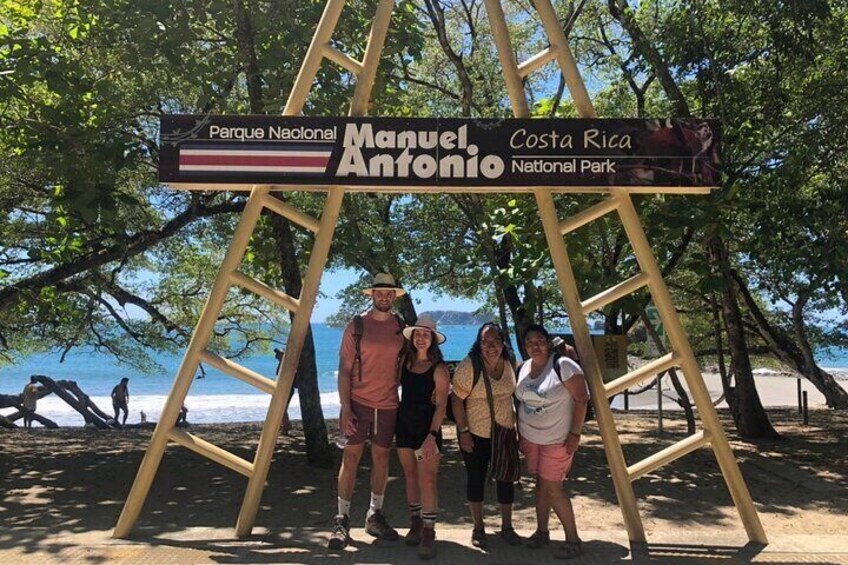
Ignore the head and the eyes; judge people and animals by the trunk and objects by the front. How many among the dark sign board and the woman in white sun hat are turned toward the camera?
2

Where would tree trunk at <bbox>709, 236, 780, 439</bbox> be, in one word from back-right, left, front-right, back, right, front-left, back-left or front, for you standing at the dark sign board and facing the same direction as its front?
back-left

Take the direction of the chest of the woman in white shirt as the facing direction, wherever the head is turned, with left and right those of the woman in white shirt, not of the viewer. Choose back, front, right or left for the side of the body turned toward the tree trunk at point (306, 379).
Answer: right

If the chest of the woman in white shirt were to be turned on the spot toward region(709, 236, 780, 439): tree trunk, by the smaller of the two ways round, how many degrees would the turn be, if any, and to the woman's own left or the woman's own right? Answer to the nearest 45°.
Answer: approximately 180°

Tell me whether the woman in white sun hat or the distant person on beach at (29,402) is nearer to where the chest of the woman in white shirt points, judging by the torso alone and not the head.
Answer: the woman in white sun hat

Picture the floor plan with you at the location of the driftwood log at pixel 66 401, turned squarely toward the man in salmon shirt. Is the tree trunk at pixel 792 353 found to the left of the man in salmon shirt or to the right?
left

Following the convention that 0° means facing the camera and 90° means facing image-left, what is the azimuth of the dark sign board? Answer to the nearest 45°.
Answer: approximately 0°

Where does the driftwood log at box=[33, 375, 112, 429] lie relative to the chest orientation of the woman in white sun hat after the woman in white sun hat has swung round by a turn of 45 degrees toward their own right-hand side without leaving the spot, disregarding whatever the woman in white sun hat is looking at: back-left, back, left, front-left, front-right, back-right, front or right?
right

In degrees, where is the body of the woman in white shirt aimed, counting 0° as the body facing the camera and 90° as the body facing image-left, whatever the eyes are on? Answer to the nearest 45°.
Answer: approximately 45°

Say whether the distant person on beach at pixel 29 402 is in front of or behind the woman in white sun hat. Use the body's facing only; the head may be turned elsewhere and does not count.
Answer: behind

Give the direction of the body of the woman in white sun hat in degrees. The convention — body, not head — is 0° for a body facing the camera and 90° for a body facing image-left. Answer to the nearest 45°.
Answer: approximately 0°
